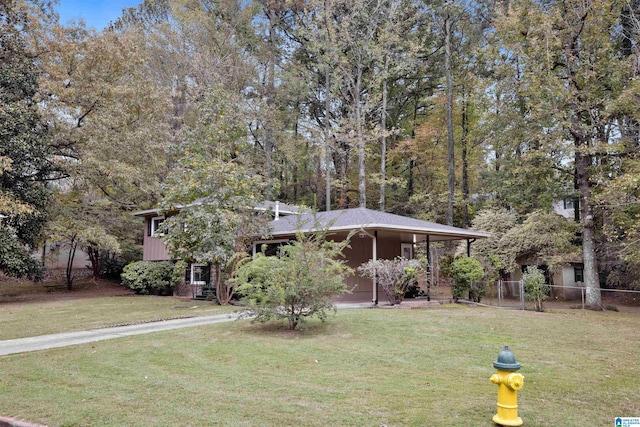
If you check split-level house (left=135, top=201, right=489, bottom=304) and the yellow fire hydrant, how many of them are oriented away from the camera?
0

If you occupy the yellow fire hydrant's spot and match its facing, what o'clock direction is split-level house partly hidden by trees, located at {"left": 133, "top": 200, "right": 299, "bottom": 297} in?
The split-level house partly hidden by trees is roughly at 6 o'clock from the yellow fire hydrant.

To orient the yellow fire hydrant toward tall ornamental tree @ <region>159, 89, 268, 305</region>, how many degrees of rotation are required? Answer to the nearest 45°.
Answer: approximately 180°

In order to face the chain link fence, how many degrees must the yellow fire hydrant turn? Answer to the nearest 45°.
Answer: approximately 135° to its left

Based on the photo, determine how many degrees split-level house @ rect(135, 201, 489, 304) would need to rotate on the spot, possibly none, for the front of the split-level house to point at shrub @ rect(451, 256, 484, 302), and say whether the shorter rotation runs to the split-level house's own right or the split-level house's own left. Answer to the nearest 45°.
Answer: approximately 135° to the split-level house's own left

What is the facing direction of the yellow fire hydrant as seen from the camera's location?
facing the viewer and to the right of the viewer

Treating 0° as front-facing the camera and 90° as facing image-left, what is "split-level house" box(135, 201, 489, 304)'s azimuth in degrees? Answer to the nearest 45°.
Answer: approximately 45°

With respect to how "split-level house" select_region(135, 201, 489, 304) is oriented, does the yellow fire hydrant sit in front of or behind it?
in front

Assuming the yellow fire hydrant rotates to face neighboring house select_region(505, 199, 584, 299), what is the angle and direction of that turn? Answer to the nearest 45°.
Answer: approximately 135° to its left

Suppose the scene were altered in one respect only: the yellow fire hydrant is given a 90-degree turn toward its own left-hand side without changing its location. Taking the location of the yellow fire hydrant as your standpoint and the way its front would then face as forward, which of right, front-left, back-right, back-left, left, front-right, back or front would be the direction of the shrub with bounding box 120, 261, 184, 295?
left

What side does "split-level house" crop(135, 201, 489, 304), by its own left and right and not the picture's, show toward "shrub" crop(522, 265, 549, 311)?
left
